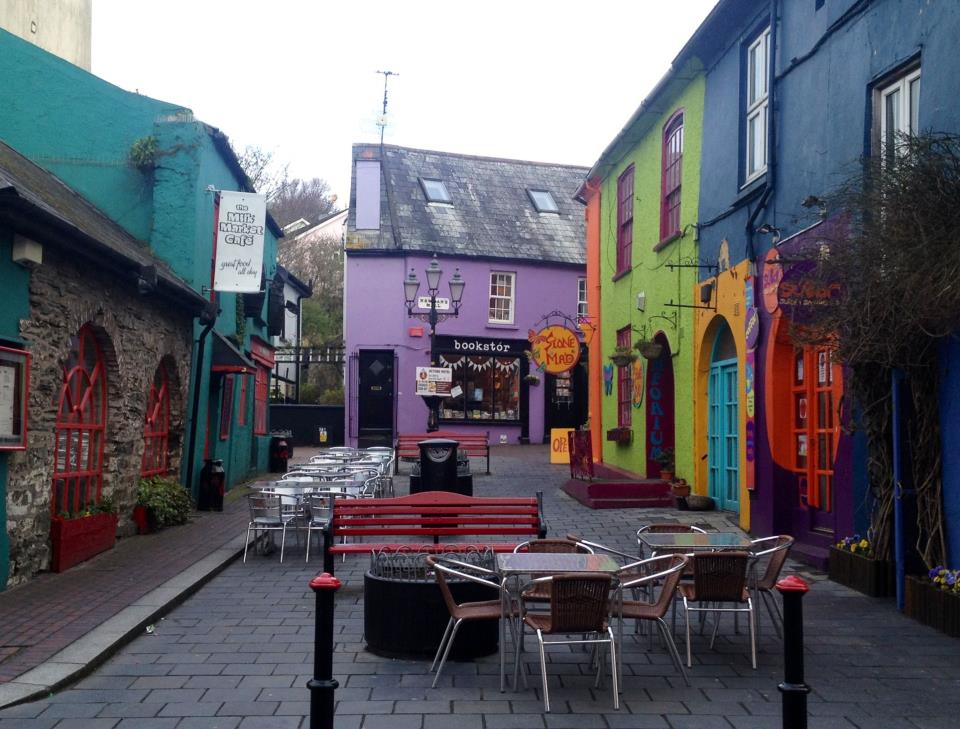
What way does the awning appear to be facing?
to the viewer's right

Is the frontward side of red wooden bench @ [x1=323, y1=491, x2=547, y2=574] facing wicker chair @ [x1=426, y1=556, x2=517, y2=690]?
yes

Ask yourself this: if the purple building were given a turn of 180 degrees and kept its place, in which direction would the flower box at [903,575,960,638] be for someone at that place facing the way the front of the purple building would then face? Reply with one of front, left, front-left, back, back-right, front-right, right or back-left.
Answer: back

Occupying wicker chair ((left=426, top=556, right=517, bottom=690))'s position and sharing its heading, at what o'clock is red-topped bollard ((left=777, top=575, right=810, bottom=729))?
The red-topped bollard is roughly at 2 o'clock from the wicker chair.

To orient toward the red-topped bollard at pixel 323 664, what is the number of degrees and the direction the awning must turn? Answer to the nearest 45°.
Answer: approximately 90° to its right

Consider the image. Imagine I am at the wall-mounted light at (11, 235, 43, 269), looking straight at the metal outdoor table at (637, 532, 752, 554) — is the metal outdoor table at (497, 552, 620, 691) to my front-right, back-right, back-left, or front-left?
front-right

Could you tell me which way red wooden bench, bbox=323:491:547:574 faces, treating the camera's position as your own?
facing the viewer

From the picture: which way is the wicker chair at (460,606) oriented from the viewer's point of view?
to the viewer's right

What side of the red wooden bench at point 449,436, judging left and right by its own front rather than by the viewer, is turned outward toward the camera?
front

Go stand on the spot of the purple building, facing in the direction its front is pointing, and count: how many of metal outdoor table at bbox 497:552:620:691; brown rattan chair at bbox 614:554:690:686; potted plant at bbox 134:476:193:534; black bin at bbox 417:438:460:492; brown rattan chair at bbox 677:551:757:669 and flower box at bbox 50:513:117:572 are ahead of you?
6

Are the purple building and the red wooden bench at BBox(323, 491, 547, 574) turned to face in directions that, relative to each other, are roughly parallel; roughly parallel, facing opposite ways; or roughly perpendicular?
roughly parallel

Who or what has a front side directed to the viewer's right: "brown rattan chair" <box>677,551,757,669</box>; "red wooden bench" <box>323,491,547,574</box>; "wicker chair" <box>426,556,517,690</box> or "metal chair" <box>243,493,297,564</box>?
the wicker chair

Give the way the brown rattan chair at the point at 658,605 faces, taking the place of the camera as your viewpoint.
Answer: facing to the left of the viewer

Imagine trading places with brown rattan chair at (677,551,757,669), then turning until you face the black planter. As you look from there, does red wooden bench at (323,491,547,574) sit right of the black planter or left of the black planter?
right

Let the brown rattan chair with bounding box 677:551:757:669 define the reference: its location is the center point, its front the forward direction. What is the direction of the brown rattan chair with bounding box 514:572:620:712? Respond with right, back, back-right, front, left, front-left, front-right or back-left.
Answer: back-left
